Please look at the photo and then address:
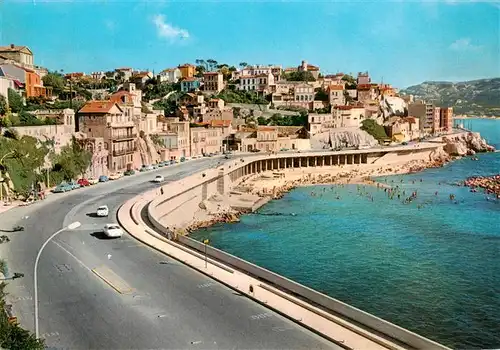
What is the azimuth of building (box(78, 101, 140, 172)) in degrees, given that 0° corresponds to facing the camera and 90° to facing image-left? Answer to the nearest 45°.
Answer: approximately 315°

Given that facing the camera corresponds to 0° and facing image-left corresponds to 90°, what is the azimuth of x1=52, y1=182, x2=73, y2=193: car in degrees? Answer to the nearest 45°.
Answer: approximately 45°

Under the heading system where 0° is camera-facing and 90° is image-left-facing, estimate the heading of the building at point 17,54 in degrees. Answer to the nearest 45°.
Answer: approximately 315°

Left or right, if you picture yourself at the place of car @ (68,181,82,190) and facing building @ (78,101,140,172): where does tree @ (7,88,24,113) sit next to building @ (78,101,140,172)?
left

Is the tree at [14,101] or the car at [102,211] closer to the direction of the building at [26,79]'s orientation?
the car
